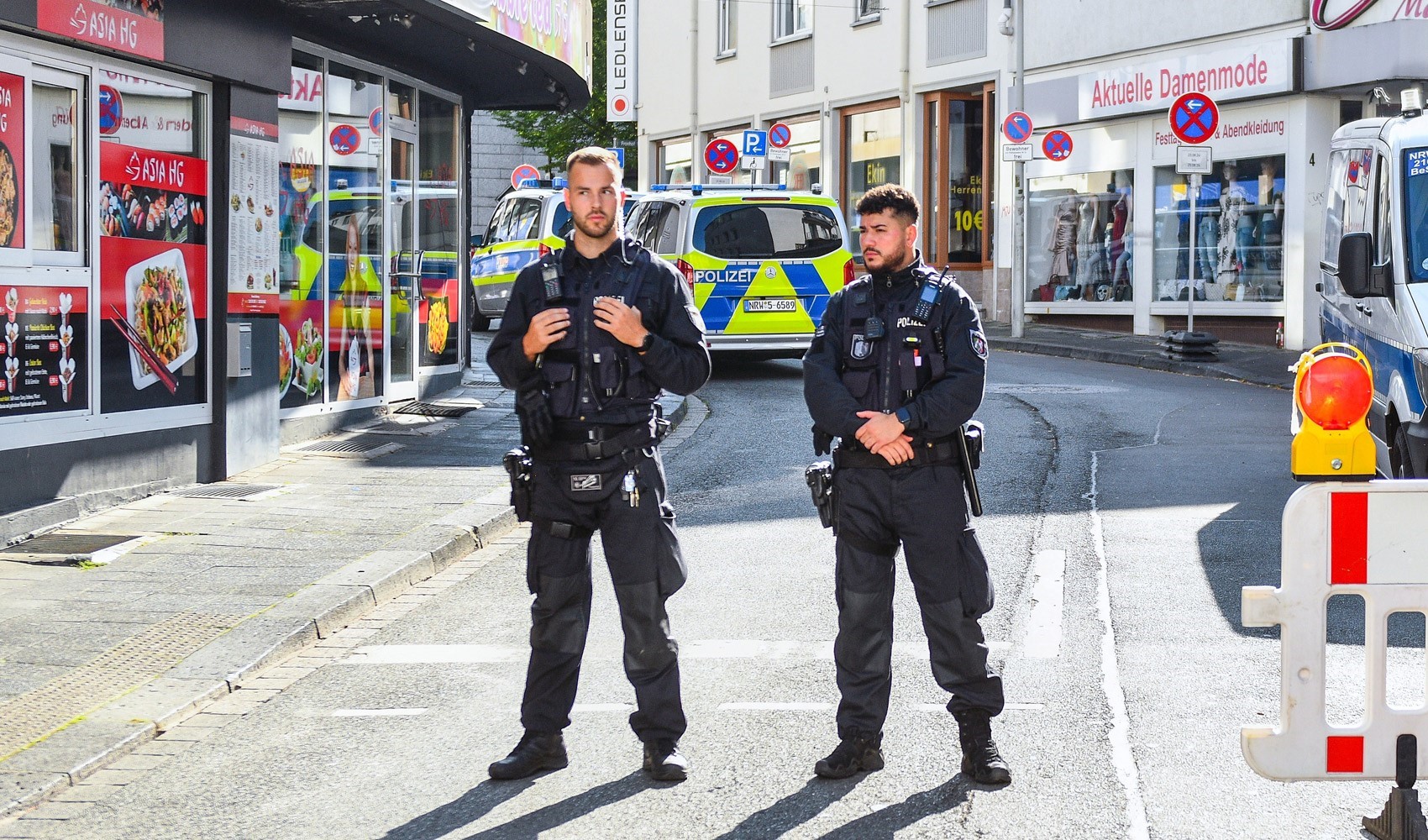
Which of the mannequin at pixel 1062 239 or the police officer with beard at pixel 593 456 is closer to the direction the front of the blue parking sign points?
the police officer with beard

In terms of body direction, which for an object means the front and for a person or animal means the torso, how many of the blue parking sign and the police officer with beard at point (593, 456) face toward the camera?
2

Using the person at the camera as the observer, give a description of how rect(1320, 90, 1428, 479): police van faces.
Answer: facing the viewer and to the right of the viewer

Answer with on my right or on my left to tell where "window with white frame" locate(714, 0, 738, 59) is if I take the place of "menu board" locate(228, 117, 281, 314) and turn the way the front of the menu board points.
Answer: on my left

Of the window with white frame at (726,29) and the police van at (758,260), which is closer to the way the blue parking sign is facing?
the police van

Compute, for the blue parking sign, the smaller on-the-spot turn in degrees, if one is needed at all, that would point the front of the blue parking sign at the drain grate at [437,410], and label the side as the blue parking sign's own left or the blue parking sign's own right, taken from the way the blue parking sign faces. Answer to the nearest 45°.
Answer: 0° — it already faces it

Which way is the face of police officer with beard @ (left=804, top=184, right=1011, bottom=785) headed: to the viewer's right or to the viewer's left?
to the viewer's left

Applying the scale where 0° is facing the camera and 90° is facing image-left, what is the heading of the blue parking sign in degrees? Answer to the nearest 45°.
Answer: approximately 0°

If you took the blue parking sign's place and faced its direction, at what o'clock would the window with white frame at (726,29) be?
The window with white frame is roughly at 6 o'clock from the blue parking sign.

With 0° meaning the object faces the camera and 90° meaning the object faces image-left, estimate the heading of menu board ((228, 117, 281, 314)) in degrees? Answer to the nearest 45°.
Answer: approximately 315°

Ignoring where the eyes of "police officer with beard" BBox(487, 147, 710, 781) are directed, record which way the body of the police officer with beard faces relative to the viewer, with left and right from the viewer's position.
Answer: facing the viewer

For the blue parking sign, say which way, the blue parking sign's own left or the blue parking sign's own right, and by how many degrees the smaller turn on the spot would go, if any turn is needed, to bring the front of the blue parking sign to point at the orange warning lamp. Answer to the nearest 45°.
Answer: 0° — it already faces it
